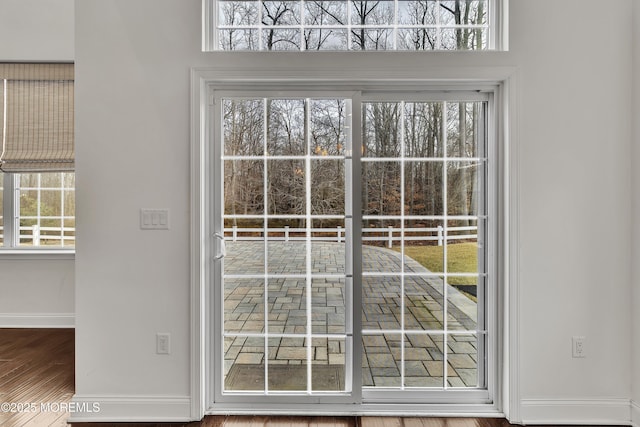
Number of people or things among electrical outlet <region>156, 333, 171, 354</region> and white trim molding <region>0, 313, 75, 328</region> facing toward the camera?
2

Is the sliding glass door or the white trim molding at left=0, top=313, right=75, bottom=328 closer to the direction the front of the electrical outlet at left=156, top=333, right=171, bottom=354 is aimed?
the sliding glass door

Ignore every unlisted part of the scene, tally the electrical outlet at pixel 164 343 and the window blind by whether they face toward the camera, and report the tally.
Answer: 2

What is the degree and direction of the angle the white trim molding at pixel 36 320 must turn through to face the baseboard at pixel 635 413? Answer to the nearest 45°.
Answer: approximately 45° to its left

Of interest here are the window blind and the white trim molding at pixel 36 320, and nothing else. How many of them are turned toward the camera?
2

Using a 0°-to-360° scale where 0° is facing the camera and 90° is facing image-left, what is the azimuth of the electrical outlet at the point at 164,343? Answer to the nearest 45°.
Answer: approximately 0°
